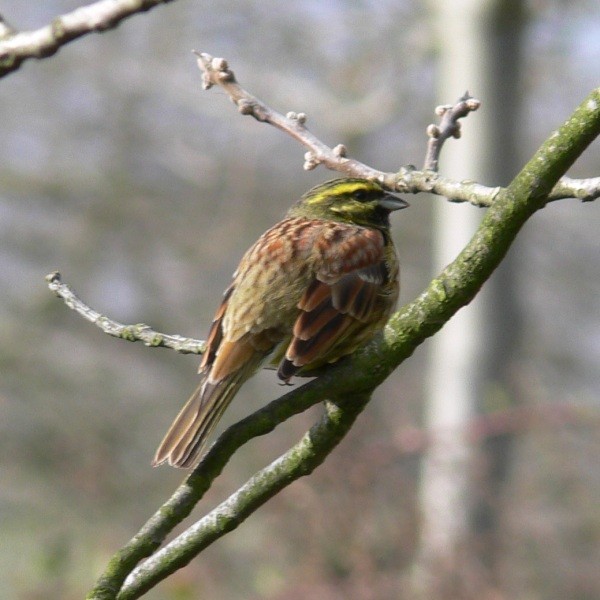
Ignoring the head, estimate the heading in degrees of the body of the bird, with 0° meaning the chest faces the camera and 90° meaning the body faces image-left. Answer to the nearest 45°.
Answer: approximately 225°

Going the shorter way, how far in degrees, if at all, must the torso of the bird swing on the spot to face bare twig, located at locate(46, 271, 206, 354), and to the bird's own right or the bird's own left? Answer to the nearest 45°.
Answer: approximately 180°

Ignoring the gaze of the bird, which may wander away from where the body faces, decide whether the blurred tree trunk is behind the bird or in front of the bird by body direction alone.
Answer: in front

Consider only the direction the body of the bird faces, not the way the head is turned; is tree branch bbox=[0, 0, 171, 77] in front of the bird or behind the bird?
behind

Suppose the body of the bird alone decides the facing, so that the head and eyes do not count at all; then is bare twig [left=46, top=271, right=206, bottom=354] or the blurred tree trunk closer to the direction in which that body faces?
the blurred tree trunk
